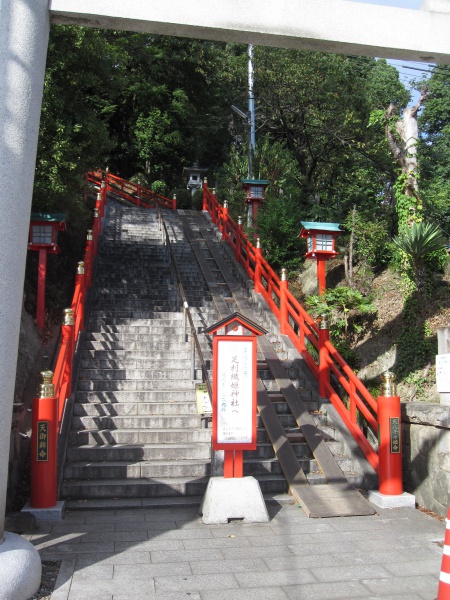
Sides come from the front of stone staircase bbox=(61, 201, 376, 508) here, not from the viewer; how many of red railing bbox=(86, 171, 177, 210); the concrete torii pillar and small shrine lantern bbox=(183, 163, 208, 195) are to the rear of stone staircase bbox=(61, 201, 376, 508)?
2

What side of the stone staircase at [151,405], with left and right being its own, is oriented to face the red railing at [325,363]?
left

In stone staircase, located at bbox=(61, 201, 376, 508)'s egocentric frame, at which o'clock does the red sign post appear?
The red sign post is roughly at 11 o'clock from the stone staircase.

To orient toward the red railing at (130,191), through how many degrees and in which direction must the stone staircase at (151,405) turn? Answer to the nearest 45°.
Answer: approximately 180°

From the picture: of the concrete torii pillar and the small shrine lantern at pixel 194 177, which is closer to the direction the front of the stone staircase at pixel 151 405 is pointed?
the concrete torii pillar

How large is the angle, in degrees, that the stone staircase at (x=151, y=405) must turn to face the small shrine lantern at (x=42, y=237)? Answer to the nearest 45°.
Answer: approximately 135° to its right

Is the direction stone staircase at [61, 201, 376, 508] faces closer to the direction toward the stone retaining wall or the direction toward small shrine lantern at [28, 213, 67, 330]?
the stone retaining wall

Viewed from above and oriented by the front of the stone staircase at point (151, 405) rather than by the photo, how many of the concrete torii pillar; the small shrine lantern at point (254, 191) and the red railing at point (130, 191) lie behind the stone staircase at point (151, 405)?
2

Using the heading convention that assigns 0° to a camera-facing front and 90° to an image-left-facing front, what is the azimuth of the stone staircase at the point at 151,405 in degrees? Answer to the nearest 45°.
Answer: approximately 0°

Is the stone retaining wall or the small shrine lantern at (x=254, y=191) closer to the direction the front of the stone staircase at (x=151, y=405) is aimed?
the stone retaining wall

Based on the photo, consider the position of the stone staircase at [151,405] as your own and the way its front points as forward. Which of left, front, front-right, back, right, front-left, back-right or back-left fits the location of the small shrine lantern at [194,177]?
back

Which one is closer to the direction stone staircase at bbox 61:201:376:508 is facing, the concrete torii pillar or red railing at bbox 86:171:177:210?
the concrete torii pillar

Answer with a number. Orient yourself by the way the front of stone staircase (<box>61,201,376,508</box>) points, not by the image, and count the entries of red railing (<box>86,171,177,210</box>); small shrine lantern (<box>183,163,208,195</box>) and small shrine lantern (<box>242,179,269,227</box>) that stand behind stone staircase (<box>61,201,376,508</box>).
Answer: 3

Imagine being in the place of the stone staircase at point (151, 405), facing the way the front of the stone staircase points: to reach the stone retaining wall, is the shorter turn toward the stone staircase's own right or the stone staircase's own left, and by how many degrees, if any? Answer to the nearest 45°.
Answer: approximately 45° to the stone staircase's own left
